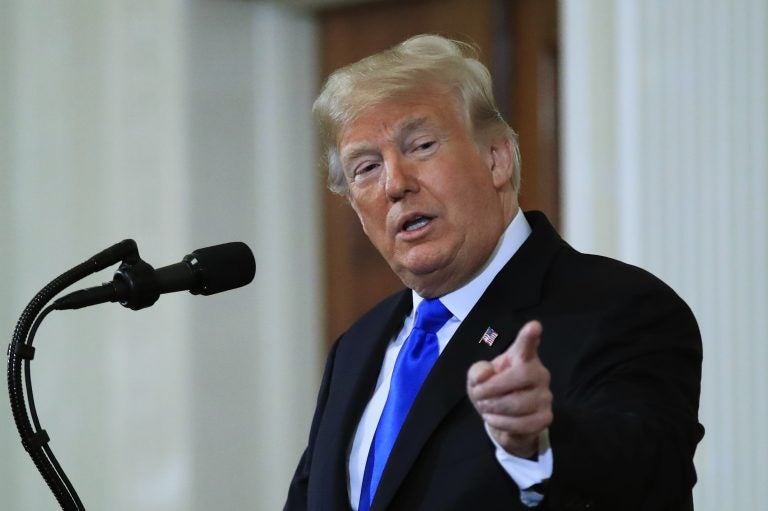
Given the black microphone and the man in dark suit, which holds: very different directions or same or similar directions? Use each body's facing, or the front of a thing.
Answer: very different directions

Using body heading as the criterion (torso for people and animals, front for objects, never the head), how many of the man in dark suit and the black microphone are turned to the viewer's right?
1

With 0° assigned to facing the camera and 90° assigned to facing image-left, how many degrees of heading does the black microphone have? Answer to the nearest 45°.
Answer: approximately 270°

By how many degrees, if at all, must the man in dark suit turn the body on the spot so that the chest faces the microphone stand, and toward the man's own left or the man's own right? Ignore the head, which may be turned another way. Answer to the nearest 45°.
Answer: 0° — they already face it
